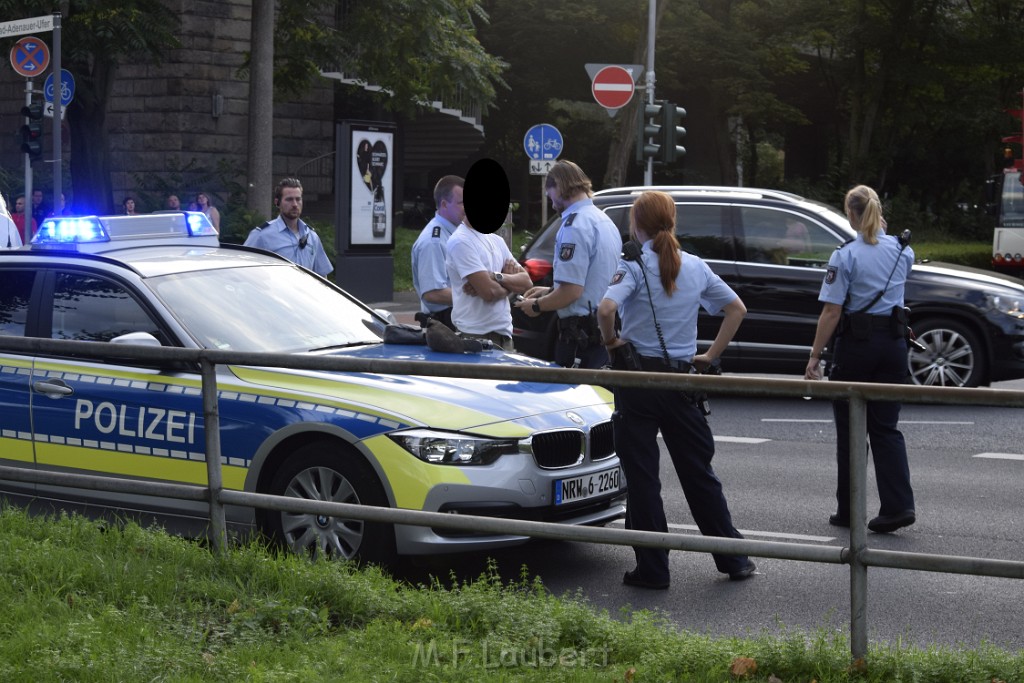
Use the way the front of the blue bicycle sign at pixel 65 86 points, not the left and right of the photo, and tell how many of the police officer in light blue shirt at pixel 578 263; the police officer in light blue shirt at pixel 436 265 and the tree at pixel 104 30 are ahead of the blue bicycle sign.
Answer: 2

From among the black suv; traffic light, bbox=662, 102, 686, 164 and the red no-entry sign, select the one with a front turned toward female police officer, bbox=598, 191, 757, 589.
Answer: the red no-entry sign

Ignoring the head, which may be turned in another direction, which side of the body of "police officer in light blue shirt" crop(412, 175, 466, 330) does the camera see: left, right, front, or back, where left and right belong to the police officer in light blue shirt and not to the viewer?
right

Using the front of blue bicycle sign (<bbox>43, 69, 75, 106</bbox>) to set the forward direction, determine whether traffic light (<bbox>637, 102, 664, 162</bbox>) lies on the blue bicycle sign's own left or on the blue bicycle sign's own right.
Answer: on the blue bicycle sign's own left

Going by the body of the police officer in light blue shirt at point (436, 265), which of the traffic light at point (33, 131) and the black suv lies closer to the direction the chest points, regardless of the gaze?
the black suv

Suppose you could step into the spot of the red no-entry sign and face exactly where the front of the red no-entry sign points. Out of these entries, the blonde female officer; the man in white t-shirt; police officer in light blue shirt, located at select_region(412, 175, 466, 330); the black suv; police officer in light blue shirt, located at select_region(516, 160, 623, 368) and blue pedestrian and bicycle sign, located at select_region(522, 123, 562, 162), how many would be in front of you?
5

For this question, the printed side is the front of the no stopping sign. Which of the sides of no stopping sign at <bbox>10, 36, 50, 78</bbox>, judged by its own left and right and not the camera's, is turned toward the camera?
front

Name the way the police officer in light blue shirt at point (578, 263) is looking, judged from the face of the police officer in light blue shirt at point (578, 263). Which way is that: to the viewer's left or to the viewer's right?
to the viewer's left

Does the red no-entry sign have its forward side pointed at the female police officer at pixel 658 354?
yes

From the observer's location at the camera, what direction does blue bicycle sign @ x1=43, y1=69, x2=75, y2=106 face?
facing the viewer

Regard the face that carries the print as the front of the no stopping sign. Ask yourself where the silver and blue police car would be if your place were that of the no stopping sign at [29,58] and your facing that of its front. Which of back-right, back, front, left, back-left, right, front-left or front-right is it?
front

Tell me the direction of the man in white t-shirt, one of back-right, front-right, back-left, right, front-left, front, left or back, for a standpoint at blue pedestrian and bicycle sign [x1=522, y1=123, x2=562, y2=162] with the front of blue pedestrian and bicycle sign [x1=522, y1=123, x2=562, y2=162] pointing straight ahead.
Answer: front
